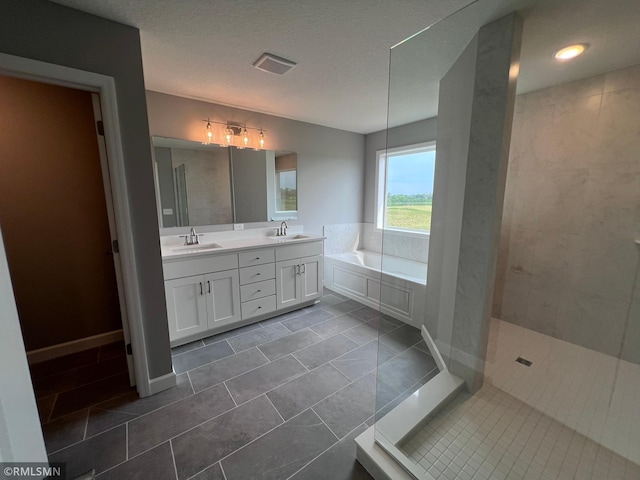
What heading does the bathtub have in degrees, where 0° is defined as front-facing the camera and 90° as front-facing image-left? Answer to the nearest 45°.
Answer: approximately 45°

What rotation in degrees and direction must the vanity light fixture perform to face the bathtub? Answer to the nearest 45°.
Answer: approximately 45° to its left

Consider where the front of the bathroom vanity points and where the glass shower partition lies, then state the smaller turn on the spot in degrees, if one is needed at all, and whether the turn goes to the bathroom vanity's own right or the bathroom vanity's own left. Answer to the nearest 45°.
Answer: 0° — it already faces it

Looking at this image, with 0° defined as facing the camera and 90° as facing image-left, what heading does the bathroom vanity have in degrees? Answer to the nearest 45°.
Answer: approximately 315°
